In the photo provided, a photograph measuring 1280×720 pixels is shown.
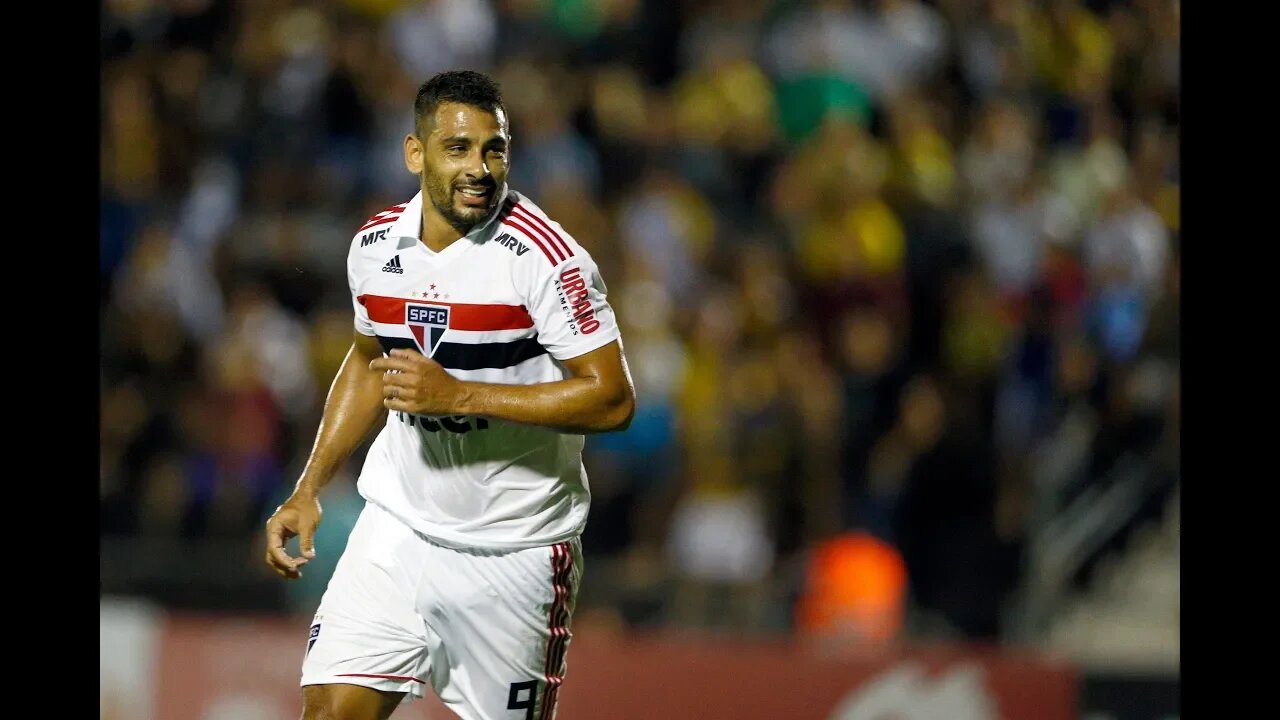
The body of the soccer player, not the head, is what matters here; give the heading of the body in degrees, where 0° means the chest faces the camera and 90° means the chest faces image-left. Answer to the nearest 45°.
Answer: approximately 45°
